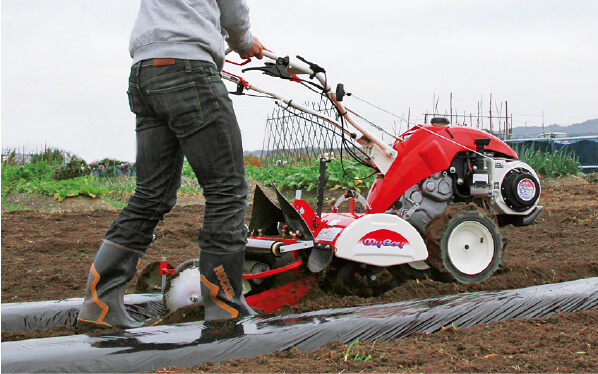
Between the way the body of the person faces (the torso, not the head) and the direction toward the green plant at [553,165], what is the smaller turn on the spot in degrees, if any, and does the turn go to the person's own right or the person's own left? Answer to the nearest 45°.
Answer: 0° — they already face it

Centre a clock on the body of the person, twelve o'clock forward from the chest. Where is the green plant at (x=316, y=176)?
The green plant is roughly at 11 o'clock from the person.

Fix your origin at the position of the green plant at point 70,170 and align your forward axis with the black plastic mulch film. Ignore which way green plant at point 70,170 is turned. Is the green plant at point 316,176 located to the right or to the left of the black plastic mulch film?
left

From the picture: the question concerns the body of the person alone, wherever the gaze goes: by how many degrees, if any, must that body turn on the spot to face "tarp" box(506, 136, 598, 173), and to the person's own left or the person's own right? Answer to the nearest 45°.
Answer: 0° — they already face it

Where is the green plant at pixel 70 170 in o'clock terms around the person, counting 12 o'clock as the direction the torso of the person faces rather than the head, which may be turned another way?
The green plant is roughly at 10 o'clock from the person.

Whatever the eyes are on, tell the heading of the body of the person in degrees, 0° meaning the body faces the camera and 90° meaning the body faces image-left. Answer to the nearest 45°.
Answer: approximately 225°
